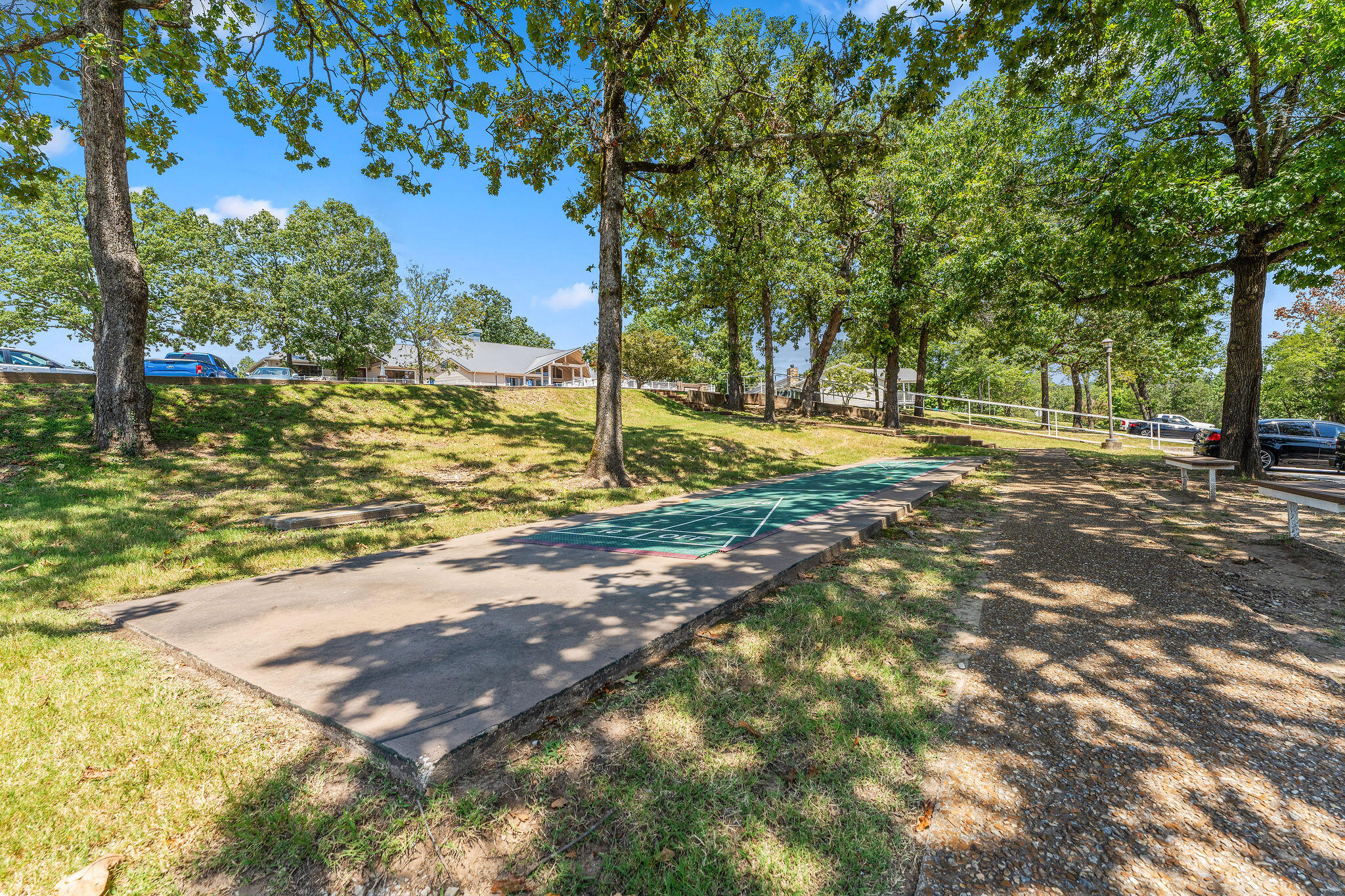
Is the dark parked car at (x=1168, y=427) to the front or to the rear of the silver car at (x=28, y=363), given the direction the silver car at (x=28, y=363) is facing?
to the front

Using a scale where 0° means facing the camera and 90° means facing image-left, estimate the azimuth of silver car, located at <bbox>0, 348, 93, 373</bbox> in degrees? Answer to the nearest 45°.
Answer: approximately 270°

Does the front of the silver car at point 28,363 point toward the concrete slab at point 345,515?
no

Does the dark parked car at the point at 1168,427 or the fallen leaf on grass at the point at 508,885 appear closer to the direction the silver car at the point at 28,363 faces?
the dark parked car

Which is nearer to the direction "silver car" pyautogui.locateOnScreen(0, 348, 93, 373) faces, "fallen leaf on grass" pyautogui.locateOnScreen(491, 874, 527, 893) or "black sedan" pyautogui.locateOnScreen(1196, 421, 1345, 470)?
the black sedan

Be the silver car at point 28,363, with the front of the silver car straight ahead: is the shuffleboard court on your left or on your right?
on your right

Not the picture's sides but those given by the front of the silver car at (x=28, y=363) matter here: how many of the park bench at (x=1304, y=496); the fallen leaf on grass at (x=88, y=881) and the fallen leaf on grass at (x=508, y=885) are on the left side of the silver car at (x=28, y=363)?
0

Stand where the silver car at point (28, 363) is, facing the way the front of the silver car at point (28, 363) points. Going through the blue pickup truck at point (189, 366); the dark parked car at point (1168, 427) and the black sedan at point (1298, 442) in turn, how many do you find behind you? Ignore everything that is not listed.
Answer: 0

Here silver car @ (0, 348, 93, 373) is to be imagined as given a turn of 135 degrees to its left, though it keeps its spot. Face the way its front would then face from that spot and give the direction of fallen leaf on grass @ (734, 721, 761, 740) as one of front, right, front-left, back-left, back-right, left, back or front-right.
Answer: back-left

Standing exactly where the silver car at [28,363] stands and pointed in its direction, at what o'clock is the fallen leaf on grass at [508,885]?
The fallen leaf on grass is roughly at 3 o'clock from the silver car.

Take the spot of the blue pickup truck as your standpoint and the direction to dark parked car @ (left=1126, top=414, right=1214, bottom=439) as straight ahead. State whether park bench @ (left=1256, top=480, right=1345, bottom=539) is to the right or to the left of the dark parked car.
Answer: right

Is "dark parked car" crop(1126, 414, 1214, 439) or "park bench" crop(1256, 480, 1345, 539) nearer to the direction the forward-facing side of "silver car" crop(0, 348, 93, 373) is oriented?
the dark parked car

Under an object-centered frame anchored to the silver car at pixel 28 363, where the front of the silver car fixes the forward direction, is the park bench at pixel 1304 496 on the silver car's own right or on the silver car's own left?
on the silver car's own right

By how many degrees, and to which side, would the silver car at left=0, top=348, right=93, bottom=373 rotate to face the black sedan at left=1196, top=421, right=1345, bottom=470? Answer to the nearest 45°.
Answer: approximately 45° to its right

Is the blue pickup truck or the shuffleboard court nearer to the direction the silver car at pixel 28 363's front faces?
the blue pickup truck

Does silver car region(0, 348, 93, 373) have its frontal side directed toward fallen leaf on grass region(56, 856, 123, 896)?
no
